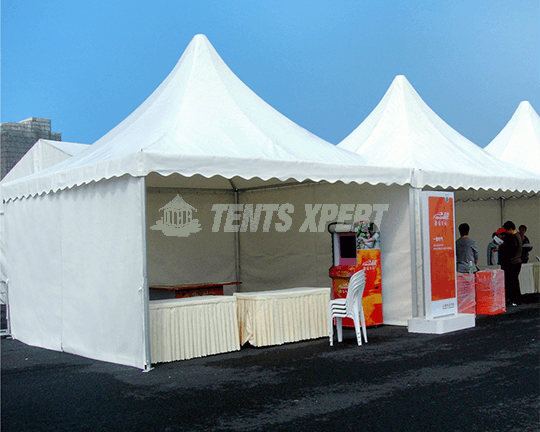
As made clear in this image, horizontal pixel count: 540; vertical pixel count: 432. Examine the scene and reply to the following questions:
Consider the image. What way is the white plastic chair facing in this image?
to the viewer's left

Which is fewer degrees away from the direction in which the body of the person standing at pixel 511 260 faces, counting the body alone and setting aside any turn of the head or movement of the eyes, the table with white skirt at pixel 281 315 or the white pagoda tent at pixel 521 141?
the table with white skirt

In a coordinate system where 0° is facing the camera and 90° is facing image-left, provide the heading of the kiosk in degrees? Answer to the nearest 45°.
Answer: approximately 45°

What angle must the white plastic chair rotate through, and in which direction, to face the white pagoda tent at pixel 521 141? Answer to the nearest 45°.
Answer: approximately 135° to its right

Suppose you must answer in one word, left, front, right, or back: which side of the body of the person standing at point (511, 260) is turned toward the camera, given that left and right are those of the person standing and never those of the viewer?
left

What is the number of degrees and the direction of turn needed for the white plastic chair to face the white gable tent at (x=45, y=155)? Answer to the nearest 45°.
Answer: approximately 45° to its right

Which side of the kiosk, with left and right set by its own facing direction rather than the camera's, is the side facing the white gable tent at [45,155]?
right

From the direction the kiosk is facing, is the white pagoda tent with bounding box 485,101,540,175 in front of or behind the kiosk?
behind
